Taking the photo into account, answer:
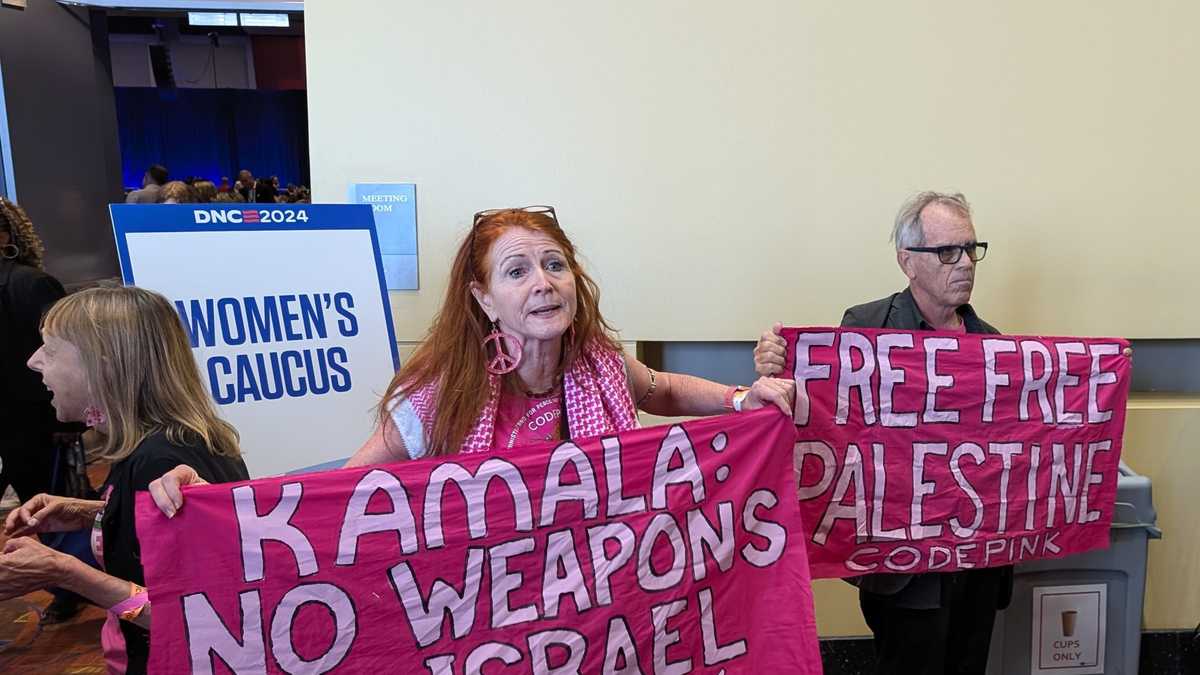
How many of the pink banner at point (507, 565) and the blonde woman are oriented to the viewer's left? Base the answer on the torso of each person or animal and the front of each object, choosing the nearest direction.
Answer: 1

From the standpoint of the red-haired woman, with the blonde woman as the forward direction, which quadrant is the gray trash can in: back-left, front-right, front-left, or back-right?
back-right

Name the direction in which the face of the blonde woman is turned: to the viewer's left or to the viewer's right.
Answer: to the viewer's left

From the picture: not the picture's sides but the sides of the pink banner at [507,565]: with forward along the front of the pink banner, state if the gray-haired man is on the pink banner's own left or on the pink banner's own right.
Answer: on the pink banner's own left

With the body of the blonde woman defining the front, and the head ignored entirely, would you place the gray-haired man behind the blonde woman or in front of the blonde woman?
behind

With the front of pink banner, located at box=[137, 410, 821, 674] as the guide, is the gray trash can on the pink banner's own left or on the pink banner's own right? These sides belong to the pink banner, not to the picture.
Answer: on the pink banner's own left

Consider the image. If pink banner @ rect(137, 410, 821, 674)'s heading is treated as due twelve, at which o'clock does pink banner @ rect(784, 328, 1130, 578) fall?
pink banner @ rect(784, 328, 1130, 578) is roughly at 8 o'clock from pink banner @ rect(137, 410, 821, 674).

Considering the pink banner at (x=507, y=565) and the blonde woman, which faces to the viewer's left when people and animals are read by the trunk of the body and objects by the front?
the blonde woman

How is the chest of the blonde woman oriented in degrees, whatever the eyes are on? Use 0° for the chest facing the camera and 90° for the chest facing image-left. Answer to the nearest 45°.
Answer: approximately 90°

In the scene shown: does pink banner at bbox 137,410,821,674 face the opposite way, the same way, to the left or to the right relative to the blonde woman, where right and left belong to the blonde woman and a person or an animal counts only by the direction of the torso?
to the left

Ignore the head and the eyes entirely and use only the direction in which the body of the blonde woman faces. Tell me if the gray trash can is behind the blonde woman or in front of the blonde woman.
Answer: behind

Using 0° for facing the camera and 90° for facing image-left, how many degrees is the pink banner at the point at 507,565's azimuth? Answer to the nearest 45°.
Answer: approximately 0°

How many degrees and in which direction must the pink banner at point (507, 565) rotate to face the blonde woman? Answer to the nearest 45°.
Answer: approximately 90° to its right
